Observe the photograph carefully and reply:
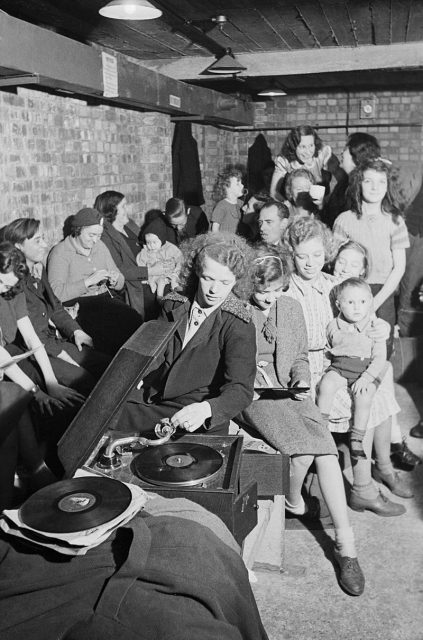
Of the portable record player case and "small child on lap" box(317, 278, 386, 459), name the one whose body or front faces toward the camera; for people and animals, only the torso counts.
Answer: the small child on lap

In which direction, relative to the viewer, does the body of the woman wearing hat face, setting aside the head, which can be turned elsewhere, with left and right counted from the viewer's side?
facing the viewer and to the right of the viewer

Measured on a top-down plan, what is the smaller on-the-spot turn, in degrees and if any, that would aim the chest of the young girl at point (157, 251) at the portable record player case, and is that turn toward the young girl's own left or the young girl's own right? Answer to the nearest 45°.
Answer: approximately 45° to the young girl's own left

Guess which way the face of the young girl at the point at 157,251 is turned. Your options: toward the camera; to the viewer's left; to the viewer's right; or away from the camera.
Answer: toward the camera

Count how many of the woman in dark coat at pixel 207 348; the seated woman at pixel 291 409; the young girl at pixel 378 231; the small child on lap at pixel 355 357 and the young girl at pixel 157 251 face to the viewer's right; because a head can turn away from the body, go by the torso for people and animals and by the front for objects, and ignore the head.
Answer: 0

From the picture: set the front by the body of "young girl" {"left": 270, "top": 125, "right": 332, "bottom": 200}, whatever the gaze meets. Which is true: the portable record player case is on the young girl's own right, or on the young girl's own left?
on the young girl's own right

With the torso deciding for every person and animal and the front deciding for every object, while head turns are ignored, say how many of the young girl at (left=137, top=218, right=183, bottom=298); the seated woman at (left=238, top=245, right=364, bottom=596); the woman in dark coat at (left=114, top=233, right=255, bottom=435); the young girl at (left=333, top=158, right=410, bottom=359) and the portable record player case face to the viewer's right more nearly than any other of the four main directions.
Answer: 1

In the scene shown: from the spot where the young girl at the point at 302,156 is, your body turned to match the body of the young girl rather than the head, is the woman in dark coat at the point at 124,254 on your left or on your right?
on your right

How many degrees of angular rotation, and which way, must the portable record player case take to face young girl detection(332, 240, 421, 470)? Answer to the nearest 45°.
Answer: approximately 45° to its left

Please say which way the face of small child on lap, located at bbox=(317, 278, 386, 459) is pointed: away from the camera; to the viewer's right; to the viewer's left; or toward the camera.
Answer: toward the camera

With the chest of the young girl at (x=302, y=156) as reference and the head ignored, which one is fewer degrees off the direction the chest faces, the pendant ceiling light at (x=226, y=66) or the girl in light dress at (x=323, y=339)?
the girl in light dress

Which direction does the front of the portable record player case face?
to the viewer's right

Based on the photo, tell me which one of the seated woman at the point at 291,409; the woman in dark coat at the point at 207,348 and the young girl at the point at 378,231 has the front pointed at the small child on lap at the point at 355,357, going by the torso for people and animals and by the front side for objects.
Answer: the young girl
